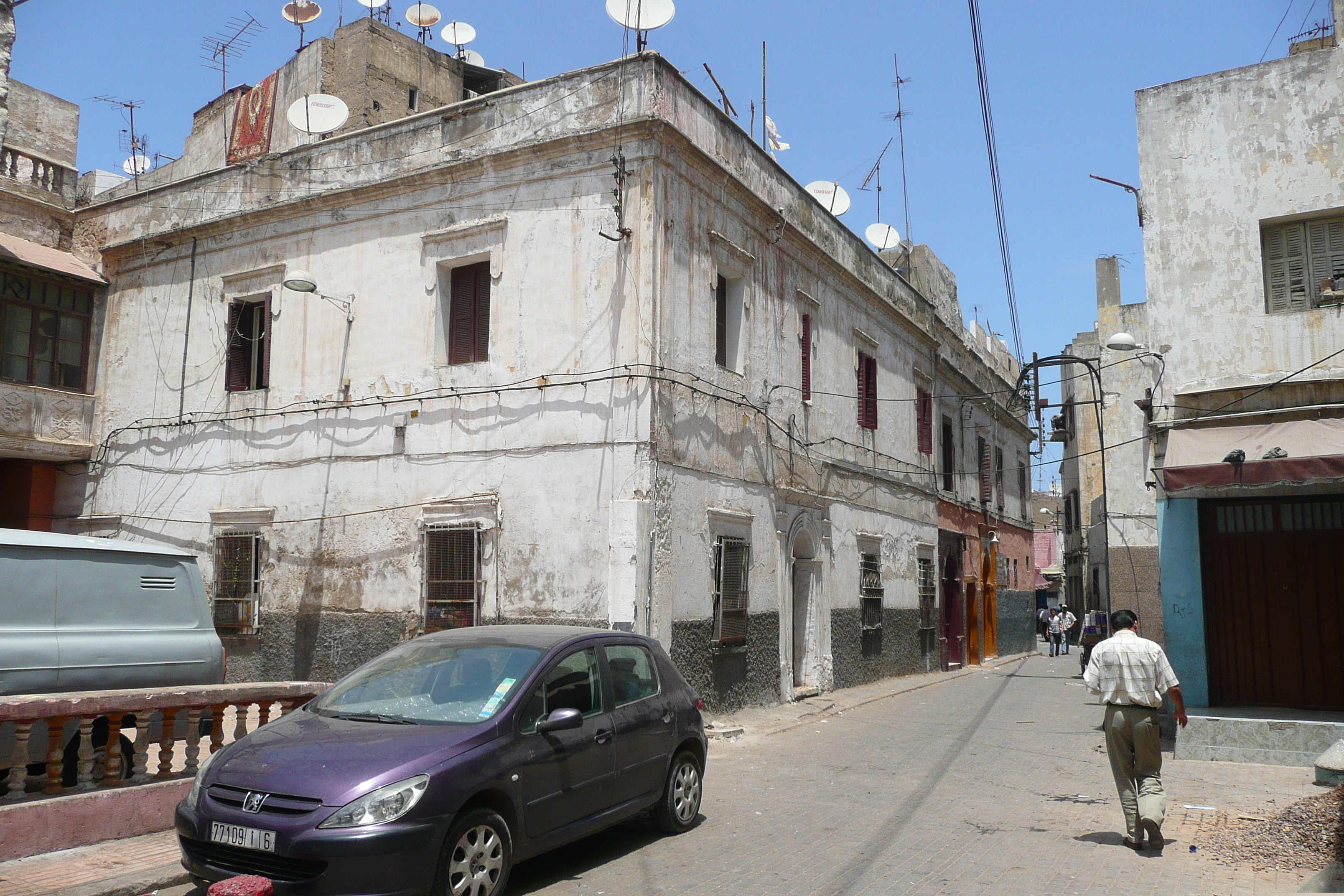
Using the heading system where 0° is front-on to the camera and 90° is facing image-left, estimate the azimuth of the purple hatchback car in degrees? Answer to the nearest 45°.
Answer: approximately 45°

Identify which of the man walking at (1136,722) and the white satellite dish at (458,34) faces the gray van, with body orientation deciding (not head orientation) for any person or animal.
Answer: the white satellite dish

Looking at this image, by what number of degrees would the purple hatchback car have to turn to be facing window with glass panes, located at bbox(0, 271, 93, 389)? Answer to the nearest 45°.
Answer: approximately 90° to its right

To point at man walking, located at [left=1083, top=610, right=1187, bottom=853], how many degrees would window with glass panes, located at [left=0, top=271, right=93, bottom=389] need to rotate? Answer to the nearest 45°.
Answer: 0° — it already faces them

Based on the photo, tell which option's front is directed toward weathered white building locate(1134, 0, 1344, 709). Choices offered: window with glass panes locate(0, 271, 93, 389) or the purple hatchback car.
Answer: the window with glass panes

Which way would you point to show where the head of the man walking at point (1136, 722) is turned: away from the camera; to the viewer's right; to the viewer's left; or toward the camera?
away from the camera

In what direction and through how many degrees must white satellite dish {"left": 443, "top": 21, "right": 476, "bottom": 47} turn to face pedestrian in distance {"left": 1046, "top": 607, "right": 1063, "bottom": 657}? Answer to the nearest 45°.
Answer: approximately 90° to its left
